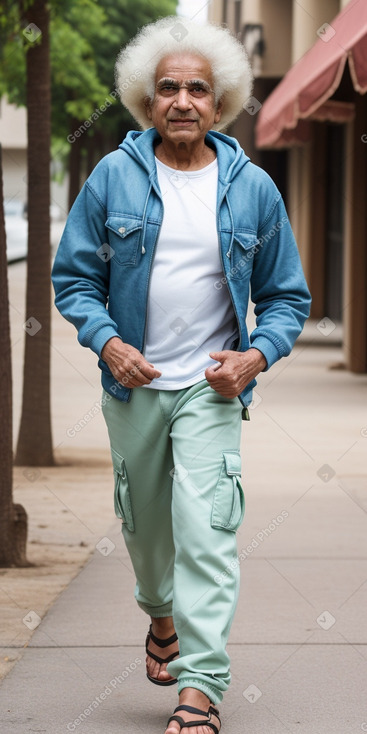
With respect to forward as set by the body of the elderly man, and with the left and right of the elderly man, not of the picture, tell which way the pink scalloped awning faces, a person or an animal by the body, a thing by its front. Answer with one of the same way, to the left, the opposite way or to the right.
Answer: to the right

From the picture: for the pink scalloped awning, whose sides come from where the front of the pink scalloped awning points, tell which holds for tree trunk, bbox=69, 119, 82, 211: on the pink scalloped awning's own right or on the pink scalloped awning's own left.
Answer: on the pink scalloped awning's own right

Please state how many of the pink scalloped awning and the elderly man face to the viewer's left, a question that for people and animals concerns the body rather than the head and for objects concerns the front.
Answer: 1

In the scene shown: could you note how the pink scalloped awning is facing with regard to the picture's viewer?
facing to the left of the viewer

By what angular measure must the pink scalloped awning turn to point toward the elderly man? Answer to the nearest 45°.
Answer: approximately 90° to its left
